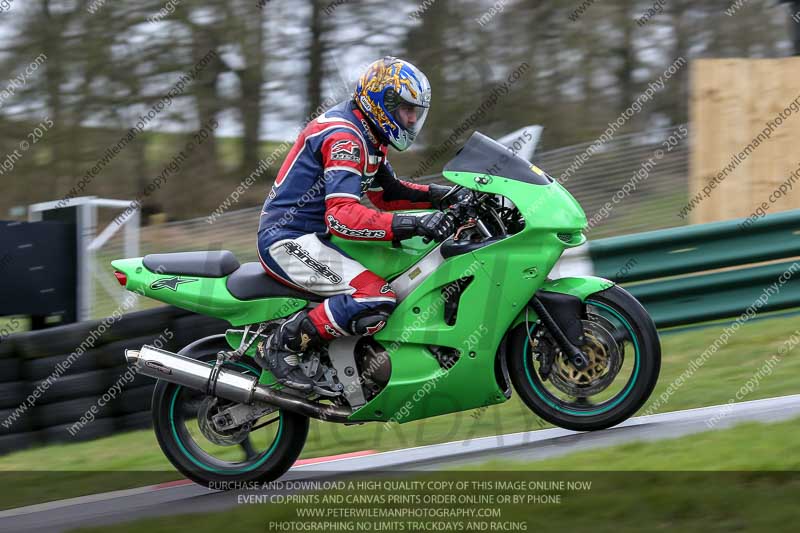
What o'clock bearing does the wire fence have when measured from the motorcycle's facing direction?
The wire fence is roughly at 10 o'clock from the motorcycle.

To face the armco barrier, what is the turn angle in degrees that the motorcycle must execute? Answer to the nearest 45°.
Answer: approximately 45° to its left

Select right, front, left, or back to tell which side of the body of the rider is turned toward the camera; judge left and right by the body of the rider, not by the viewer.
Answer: right

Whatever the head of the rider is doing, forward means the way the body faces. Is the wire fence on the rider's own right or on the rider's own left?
on the rider's own left

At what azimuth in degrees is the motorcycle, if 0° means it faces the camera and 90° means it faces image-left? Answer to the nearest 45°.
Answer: approximately 270°

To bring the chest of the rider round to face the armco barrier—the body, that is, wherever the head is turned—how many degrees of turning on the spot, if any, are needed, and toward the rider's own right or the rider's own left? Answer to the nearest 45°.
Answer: approximately 45° to the rider's own left

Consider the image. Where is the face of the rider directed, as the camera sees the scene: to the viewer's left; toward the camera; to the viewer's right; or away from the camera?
to the viewer's right
